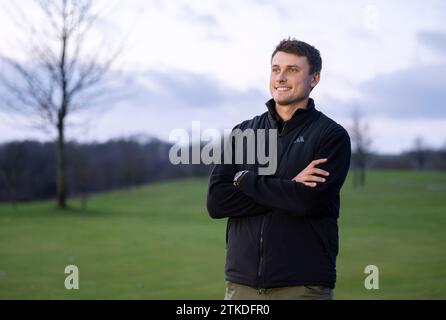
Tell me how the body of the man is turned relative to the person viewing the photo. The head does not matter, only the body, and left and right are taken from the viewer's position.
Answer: facing the viewer and to the left of the viewer
